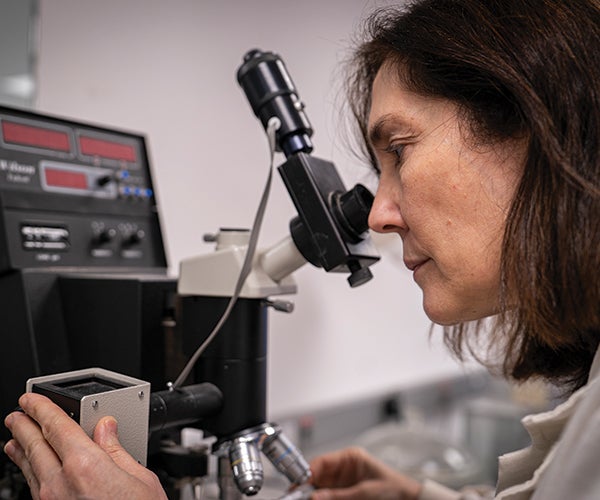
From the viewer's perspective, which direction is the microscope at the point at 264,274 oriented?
to the viewer's right

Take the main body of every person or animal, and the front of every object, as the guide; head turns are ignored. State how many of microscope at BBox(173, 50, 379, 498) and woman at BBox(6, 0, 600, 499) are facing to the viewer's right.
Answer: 1

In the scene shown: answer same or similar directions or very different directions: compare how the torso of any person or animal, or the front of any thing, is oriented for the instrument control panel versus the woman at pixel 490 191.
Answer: very different directions

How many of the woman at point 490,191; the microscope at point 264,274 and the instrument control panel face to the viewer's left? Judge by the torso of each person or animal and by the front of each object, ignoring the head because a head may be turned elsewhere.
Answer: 1

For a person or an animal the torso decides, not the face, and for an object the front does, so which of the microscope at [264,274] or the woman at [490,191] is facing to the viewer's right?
the microscope

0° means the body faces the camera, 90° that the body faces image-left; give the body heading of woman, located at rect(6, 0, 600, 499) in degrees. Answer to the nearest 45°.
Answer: approximately 90°

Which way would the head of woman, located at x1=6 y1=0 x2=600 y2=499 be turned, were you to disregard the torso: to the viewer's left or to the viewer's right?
to the viewer's left

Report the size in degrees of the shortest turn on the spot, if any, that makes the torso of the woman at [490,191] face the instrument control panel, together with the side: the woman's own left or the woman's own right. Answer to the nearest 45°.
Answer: approximately 45° to the woman's own right

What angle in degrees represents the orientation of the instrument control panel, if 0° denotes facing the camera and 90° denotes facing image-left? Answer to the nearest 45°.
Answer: approximately 315°

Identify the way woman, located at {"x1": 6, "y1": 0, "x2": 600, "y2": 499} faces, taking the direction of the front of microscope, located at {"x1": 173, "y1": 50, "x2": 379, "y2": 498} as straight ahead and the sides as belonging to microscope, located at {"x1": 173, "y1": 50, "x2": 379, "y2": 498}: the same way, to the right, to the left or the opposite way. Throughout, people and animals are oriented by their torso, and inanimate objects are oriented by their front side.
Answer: the opposite way
